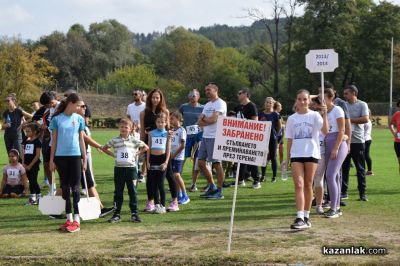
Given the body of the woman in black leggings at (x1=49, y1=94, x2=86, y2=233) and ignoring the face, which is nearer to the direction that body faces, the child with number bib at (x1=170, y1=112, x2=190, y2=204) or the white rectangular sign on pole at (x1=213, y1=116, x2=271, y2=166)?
the white rectangular sign on pole

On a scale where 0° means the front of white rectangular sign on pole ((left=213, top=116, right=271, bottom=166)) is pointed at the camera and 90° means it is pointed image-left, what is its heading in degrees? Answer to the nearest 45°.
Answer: approximately 0°

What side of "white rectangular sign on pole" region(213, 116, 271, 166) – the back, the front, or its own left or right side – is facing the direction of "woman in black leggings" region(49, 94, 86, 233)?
right

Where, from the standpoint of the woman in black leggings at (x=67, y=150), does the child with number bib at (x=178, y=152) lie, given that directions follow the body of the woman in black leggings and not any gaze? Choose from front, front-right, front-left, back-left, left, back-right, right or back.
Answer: back-left

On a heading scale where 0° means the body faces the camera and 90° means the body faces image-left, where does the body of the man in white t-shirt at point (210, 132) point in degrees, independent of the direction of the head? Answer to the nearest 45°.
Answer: approximately 45°

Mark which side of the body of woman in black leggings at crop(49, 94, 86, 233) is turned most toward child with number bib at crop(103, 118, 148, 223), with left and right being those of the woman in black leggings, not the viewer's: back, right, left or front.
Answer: left

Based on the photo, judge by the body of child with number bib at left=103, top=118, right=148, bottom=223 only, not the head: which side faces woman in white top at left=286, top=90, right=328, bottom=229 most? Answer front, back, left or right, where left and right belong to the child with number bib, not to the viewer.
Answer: left
